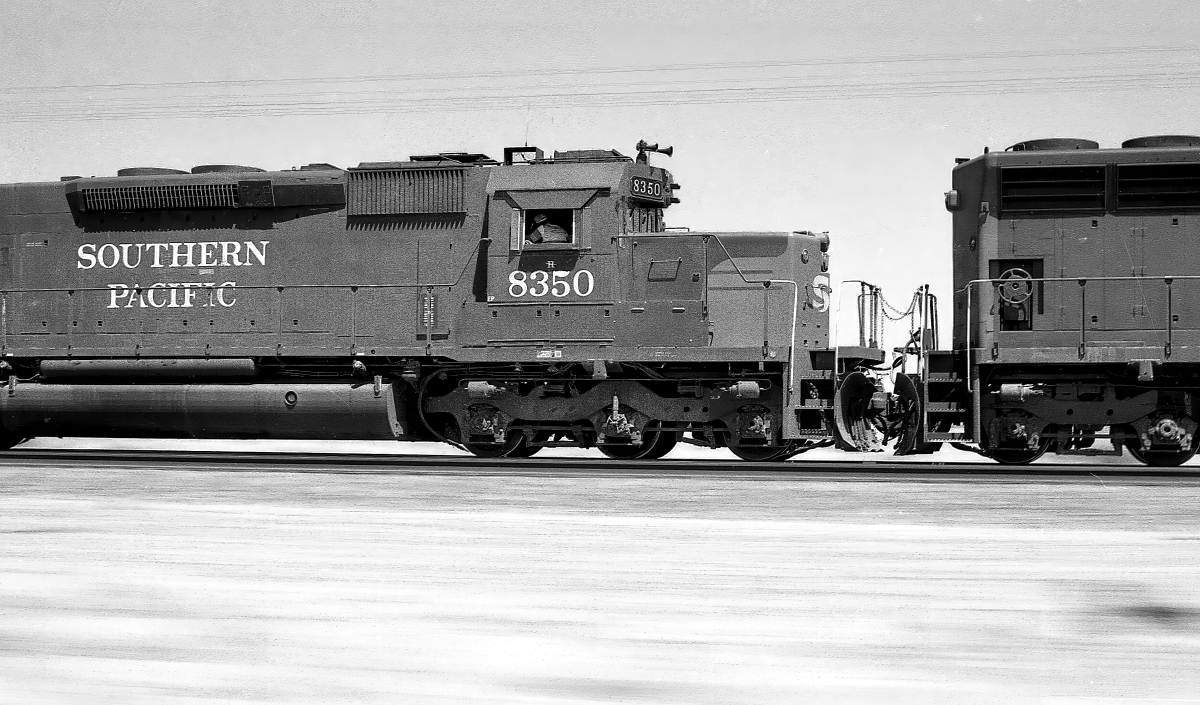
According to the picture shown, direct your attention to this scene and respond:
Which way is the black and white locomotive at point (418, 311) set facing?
to the viewer's right

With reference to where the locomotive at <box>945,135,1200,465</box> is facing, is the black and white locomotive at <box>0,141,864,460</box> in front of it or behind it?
behind

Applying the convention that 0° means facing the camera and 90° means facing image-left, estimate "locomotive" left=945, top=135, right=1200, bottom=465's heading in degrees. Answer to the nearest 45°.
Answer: approximately 270°

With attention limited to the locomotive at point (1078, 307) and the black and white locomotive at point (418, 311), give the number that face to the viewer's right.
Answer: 2

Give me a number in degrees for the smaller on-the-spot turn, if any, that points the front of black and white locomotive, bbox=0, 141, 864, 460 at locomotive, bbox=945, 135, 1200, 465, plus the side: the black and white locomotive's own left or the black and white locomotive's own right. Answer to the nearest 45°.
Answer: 0° — it already faces it
